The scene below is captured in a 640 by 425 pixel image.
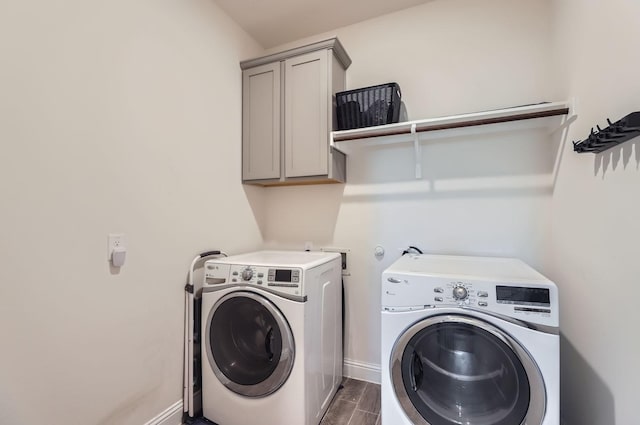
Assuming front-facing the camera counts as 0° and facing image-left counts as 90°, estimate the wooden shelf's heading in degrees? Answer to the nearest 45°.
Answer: approximately 0°

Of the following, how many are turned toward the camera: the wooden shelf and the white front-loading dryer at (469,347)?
2

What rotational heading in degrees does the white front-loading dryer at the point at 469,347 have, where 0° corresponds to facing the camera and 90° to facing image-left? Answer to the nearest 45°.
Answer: approximately 0°

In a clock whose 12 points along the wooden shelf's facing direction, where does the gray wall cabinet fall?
The gray wall cabinet is roughly at 3 o'clock from the wooden shelf.

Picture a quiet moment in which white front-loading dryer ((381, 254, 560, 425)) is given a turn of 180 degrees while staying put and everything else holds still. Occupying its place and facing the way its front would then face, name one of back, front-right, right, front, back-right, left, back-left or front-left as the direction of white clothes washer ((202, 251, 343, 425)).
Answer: left

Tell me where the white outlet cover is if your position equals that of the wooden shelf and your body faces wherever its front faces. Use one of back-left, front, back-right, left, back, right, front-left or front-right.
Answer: front-right
